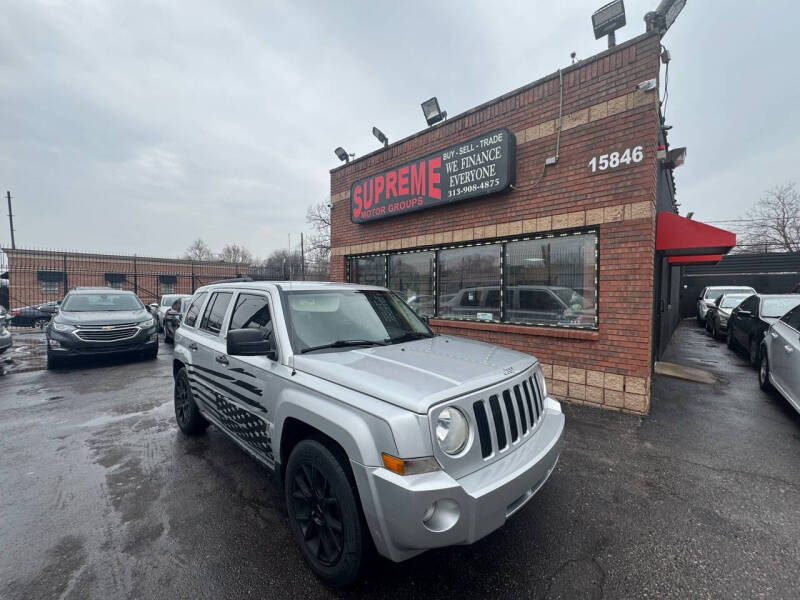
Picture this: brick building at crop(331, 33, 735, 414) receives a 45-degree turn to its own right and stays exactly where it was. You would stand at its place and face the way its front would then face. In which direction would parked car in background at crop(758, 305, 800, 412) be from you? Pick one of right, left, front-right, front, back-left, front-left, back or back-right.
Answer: back

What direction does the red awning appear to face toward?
to the viewer's right

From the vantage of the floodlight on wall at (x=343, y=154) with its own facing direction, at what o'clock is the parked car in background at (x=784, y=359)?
The parked car in background is roughly at 9 o'clock from the floodlight on wall.

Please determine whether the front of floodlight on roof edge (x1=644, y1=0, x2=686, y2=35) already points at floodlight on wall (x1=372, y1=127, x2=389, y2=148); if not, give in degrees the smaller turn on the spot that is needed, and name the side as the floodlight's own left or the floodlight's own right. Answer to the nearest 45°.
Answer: approximately 135° to the floodlight's own right

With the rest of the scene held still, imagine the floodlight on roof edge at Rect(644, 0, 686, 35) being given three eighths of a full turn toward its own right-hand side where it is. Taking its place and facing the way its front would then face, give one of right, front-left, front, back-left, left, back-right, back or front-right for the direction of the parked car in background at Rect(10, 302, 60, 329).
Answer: front

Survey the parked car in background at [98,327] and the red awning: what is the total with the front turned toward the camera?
1

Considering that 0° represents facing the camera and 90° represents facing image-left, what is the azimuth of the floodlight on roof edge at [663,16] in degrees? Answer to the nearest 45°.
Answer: approximately 315°

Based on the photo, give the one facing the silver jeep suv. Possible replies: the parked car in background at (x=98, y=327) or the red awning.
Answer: the parked car in background

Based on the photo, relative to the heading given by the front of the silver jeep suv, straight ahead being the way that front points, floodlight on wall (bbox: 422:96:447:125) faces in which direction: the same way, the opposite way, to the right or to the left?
to the right
